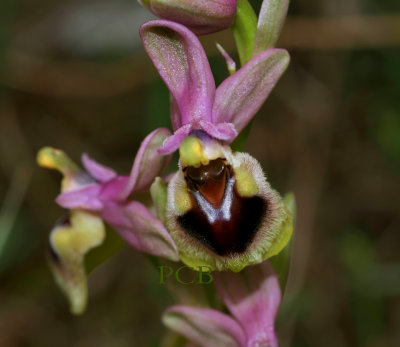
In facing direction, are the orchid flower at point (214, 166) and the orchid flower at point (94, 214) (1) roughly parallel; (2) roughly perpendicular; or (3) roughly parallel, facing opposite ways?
roughly perpendicular

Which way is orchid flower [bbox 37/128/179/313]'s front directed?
to the viewer's left

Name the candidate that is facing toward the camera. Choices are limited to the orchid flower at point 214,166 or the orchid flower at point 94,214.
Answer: the orchid flower at point 214,166

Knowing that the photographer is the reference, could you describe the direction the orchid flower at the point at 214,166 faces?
facing the viewer

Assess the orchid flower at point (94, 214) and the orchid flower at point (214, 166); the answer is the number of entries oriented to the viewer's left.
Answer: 1
